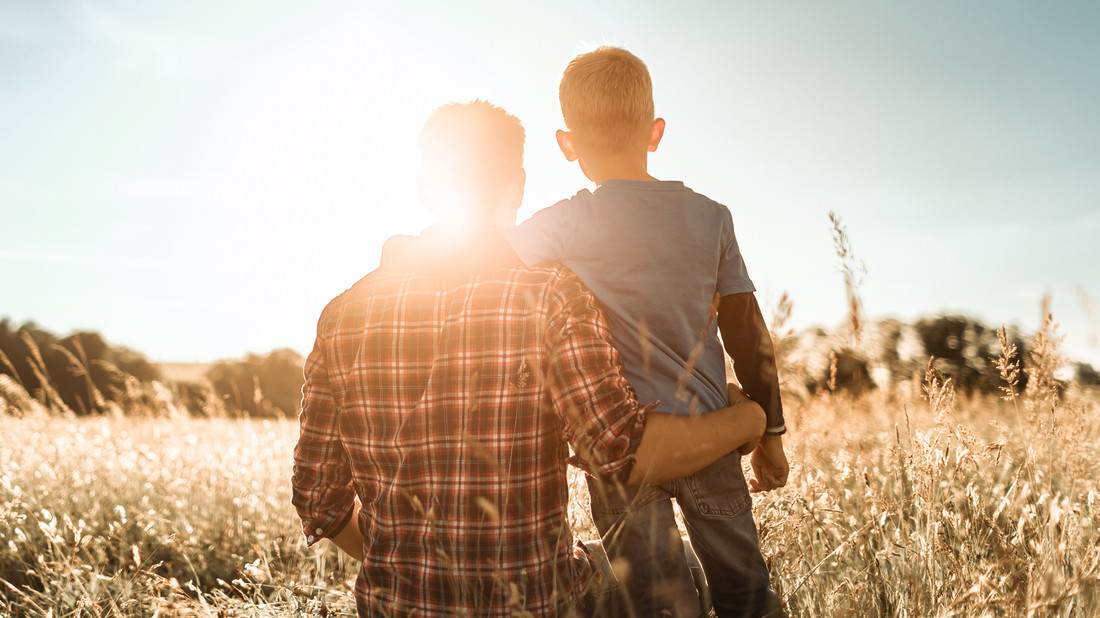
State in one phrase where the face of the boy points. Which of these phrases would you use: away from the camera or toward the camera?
away from the camera

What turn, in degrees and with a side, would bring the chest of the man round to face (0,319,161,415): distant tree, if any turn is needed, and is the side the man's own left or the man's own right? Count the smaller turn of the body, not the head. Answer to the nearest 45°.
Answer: approximately 45° to the man's own left

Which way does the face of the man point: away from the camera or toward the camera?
away from the camera

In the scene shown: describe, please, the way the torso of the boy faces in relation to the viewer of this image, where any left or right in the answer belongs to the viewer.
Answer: facing away from the viewer

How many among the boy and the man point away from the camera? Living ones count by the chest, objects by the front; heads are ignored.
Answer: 2

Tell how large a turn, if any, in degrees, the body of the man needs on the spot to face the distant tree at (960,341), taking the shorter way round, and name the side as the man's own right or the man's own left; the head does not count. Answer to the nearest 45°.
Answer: approximately 45° to the man's own right

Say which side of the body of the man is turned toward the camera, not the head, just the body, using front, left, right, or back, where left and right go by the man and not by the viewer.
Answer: back
